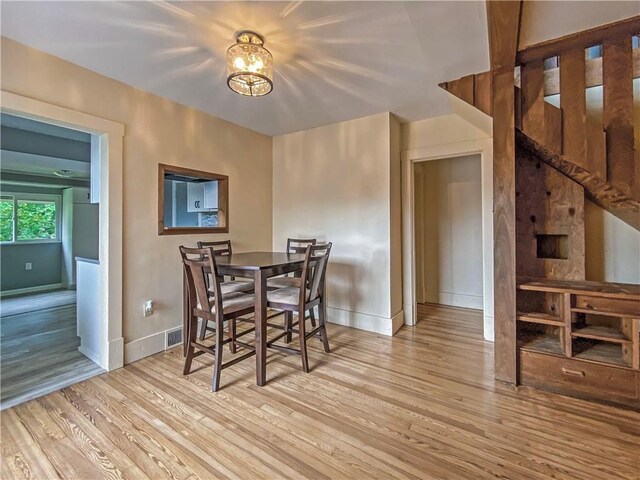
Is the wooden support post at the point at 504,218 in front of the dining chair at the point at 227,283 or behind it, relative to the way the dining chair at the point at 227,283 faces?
in front

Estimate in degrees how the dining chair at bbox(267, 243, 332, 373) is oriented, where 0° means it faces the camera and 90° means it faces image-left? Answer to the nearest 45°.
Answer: approximately 135°

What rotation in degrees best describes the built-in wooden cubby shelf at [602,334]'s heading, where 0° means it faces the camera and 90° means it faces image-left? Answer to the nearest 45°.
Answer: approximately 45°

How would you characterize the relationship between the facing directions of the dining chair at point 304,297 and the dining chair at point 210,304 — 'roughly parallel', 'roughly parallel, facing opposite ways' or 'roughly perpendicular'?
roughly perpendicular

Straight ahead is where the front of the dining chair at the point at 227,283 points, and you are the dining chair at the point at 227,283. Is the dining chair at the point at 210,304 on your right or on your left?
on your right

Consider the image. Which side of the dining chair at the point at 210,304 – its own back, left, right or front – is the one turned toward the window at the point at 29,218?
left

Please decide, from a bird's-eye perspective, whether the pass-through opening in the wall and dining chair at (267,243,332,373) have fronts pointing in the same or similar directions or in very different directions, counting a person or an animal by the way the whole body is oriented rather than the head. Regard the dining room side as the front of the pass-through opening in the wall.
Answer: very different directions

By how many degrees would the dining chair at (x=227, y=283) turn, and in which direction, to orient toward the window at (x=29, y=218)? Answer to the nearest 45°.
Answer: approximately 180°

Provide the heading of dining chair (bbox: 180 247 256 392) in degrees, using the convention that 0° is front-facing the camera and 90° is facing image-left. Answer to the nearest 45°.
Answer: approximately 225°

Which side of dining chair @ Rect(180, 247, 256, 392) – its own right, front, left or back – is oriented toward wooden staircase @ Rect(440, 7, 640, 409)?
right

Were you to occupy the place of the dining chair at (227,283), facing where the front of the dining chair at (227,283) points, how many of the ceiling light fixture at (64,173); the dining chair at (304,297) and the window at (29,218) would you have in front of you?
1

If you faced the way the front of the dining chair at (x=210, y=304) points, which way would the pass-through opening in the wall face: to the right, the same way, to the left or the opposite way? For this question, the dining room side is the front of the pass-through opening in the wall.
to the right
